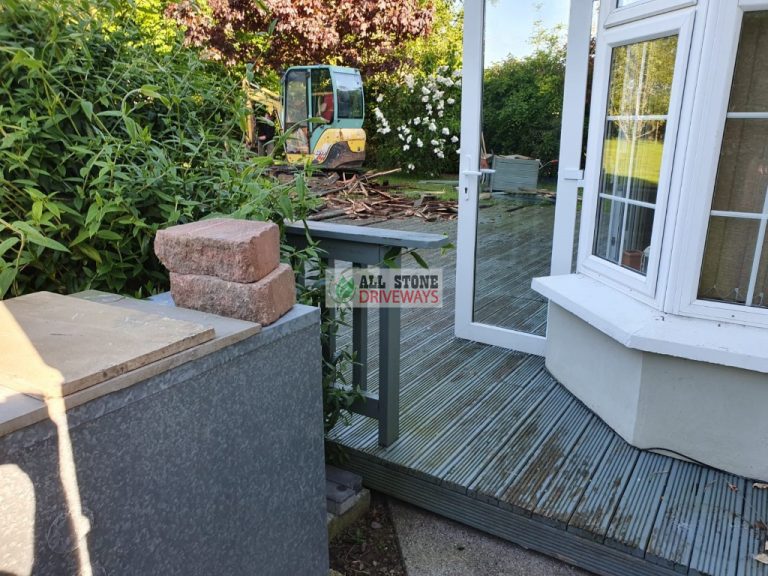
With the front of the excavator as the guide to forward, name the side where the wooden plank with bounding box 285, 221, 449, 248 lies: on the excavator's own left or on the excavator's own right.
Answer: on the excavator's own left

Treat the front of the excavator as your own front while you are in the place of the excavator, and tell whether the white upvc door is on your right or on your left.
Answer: on your left

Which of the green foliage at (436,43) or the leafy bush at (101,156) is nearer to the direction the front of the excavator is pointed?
the leafy bush

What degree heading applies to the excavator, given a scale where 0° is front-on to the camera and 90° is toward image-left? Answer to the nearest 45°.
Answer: approximately 90°

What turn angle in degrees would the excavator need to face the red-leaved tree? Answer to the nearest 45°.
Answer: approximately 90° to its right

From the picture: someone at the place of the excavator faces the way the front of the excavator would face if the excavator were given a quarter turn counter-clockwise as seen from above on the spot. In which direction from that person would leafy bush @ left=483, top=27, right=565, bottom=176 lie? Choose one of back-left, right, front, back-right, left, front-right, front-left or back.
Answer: left

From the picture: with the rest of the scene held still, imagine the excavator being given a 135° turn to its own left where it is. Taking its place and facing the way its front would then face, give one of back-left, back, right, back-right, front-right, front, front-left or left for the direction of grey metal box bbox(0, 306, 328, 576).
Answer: front-right
